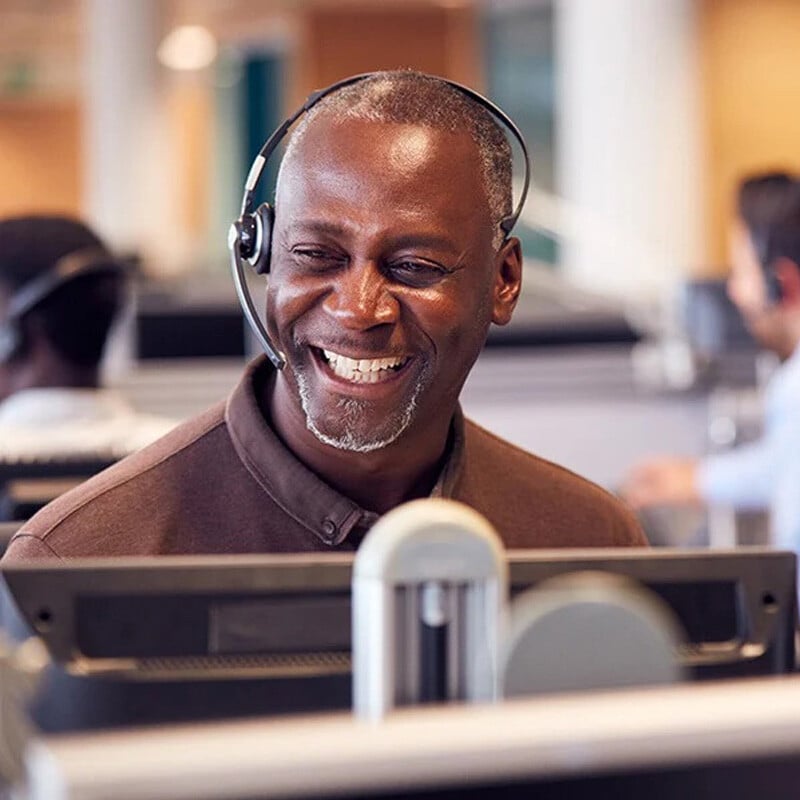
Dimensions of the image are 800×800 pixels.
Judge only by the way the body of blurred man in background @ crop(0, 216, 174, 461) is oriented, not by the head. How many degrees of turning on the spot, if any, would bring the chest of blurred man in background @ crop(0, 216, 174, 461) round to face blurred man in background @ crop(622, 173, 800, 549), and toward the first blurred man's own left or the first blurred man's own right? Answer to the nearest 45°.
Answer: approximately 90° to the first blurred man's own right

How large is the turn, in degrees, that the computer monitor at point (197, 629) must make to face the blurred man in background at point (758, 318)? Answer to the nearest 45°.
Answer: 0° — it already faces them

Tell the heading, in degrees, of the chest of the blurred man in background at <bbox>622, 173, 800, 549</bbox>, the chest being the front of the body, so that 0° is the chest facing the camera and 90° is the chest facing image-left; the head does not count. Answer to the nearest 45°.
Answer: approximately 90°

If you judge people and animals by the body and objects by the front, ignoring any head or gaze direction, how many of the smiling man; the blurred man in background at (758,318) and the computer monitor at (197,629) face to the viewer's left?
1

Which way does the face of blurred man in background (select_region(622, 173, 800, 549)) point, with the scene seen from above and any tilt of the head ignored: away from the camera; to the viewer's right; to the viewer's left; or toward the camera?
to the viewer's left

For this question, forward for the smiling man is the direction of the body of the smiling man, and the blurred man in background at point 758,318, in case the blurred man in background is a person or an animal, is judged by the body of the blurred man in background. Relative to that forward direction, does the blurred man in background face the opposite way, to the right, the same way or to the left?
to the right

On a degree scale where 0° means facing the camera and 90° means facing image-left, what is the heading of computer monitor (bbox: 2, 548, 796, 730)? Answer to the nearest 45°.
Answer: approximately 180°

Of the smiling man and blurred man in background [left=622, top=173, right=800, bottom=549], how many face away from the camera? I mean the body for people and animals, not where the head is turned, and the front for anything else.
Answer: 0

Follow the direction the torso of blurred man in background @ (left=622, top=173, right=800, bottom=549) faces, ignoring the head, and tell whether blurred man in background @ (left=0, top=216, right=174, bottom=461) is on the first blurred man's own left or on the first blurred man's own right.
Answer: on the first blurred man's own left

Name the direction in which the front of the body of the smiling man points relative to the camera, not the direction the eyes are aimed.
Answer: toward the camera

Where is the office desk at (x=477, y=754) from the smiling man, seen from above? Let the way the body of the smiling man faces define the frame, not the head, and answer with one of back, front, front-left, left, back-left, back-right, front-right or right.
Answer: front

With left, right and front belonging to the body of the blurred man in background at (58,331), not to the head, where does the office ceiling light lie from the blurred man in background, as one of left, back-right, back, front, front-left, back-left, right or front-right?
front-right
